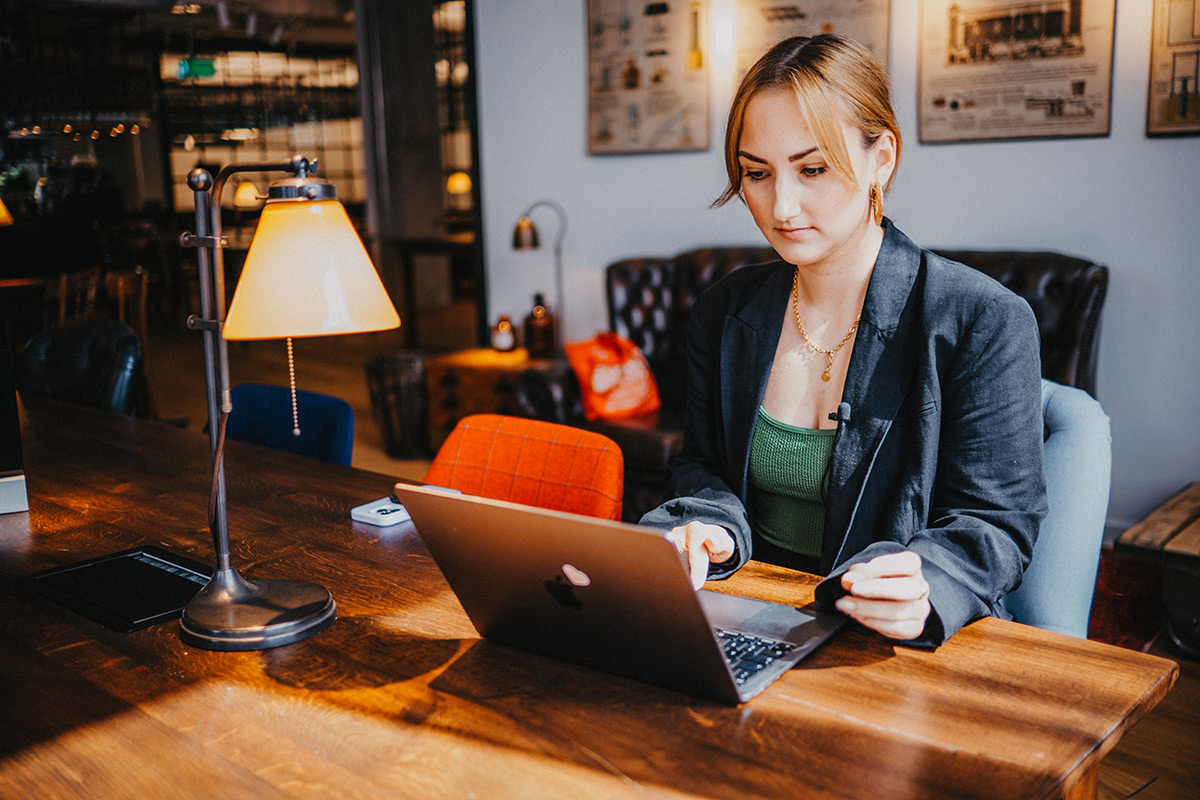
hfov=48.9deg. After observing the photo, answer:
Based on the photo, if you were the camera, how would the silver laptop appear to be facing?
facing away from the viewer and to the right of the viewer

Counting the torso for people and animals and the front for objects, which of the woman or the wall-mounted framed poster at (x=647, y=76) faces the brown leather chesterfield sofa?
the wall-mounted framed poster

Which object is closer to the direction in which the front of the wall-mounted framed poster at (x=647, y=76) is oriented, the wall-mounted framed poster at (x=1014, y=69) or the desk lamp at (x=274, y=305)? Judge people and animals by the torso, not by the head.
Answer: the desk lamp

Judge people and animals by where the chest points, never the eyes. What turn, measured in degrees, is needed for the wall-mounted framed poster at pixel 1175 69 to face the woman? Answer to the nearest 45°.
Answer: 0° — it already faces them

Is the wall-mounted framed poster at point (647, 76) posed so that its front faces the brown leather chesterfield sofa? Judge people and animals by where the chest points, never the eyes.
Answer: yes

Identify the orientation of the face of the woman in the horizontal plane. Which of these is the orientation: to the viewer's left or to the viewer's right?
to the viewer's left

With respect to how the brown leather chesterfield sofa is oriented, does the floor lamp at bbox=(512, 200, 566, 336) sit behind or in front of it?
behind

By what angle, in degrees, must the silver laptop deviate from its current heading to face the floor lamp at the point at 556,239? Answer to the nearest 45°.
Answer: approximately 45° to its left
